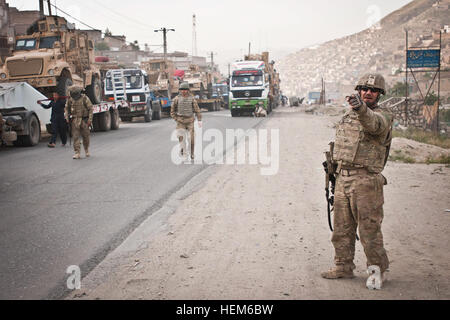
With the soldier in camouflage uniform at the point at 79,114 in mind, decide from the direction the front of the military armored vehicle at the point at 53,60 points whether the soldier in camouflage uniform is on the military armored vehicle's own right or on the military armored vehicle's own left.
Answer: on the military armored vehicle's own left

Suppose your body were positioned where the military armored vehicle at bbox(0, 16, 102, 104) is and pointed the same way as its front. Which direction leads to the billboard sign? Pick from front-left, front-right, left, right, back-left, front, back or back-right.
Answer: back-left

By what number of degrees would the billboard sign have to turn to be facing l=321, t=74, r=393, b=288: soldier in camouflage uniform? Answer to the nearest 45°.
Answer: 0° — it already faces them

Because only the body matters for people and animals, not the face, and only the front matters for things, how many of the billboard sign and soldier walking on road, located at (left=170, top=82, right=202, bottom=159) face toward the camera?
2

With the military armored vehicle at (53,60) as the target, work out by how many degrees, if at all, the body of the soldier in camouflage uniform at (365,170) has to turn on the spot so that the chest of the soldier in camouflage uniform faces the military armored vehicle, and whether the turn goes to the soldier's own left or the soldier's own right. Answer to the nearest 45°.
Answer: approximately 90° to the soldier's own right

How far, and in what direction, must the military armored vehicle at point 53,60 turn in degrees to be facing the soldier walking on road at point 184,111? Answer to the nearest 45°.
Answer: approximately 45° to its left

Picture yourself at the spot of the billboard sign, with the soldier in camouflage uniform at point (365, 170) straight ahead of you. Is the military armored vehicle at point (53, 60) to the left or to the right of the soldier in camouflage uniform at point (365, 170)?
right

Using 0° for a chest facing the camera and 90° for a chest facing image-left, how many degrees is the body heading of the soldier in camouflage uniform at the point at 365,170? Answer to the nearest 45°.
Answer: approximately 45°

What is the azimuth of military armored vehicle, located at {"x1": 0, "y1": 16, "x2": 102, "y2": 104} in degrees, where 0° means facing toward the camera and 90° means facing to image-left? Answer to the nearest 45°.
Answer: approximately 45°

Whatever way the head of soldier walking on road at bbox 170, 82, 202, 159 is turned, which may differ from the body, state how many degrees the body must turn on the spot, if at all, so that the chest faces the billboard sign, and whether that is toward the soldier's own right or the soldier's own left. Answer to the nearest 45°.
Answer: approximately 135° to the soldier's own left
